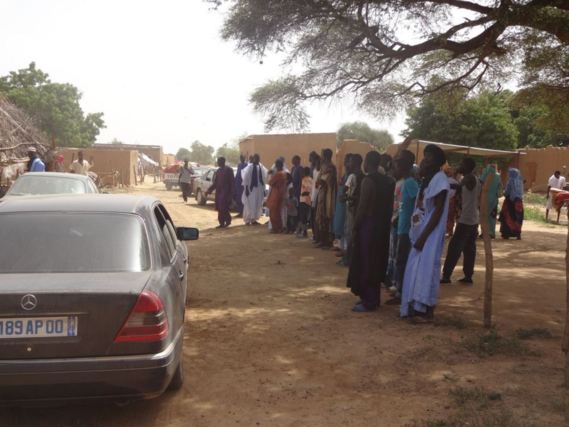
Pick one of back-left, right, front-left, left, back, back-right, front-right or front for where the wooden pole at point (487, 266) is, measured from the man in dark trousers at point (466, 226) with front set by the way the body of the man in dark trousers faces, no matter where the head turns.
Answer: back-left

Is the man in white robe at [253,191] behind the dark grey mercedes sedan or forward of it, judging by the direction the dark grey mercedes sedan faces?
forward

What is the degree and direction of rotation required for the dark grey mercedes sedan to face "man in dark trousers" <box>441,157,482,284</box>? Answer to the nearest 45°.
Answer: approximately 45° to its right

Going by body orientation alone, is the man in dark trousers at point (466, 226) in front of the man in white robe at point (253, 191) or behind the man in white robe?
in front

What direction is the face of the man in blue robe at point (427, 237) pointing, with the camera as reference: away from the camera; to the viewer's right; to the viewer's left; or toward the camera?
to the viewer's left

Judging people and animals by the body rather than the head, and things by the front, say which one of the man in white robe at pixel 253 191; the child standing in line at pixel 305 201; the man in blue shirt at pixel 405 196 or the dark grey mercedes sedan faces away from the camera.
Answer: the dark grey mercedes sedan

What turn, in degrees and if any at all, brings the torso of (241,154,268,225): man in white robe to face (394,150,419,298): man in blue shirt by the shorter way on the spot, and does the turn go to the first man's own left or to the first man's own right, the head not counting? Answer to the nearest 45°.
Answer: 0° — they already face them

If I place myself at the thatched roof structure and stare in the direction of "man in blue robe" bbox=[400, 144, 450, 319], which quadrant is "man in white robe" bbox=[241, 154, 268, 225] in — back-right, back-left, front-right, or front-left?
front-left

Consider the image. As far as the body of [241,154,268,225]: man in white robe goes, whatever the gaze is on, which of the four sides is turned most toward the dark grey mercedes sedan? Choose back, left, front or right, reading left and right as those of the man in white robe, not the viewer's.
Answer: front

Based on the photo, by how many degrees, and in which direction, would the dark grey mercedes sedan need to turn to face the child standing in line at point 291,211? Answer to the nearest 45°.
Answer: approximately 45° to its right

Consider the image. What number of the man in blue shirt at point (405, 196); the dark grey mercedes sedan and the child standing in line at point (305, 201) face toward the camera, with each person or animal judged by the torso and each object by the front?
0

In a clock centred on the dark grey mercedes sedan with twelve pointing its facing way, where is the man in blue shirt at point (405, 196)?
The man in blue shirt is roughly at 2 o'clock from the dark grey mercedes sedan.

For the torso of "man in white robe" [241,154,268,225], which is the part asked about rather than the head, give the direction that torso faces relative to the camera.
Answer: toward the camera

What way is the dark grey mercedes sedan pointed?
away from the camera

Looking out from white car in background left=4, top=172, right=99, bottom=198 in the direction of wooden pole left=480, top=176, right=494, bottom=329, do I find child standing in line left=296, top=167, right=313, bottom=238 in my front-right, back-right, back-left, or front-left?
front-left

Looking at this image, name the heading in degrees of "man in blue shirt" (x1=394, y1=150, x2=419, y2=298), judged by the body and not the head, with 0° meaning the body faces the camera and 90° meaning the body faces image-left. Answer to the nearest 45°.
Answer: approximately 90°

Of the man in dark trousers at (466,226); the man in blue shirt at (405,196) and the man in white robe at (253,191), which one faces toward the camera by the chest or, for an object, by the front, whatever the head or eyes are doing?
the man in white robe

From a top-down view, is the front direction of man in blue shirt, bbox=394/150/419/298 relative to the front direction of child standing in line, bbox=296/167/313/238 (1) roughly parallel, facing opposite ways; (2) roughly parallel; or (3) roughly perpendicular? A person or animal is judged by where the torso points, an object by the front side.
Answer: roughly parallel

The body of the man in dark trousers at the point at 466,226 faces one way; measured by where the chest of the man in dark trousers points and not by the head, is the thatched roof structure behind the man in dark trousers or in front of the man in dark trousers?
in front

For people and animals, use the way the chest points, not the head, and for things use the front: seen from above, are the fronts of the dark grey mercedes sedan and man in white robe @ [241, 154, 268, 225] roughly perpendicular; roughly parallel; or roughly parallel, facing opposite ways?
roughly parallel, facing opposite ways
